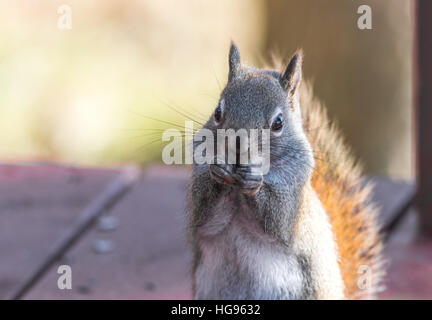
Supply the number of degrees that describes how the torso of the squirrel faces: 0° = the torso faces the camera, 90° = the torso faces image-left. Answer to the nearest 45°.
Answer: approximately 45°
